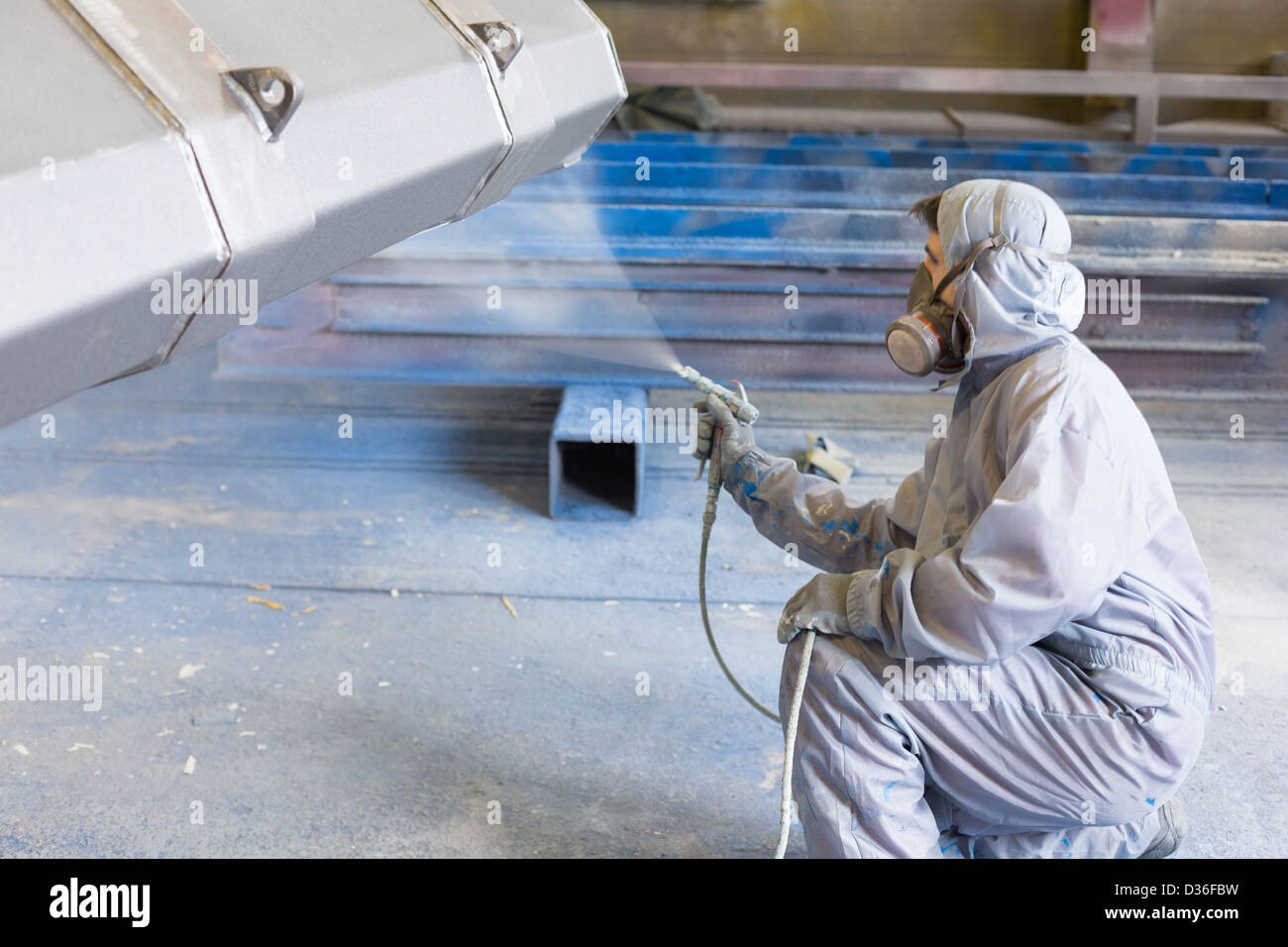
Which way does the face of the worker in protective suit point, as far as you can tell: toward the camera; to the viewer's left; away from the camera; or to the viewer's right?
to the viewer's left

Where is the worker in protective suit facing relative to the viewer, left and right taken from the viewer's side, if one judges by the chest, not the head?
facing to the left of the viewer

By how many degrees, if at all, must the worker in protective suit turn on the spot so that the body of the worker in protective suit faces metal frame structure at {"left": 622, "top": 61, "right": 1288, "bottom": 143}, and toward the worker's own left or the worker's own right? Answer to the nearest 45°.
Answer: approximately 90° to the worker's own right
